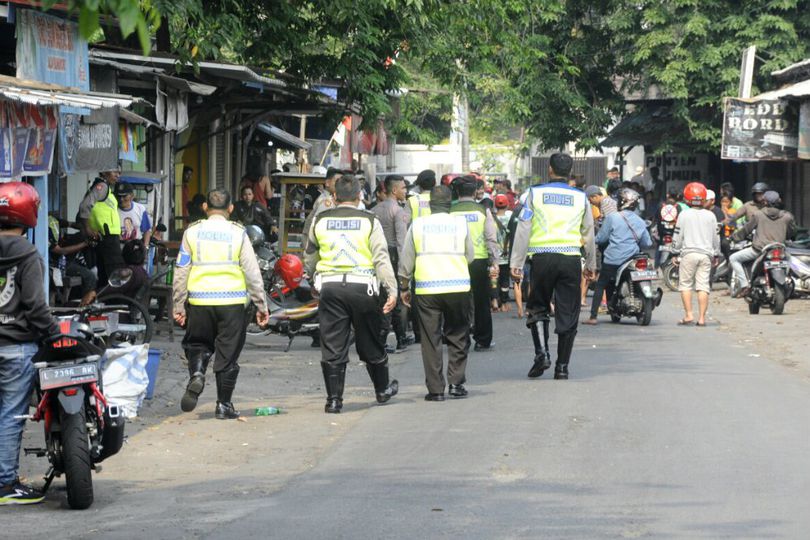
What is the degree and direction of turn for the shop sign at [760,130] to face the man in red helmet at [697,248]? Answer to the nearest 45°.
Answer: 0° — it already faces them

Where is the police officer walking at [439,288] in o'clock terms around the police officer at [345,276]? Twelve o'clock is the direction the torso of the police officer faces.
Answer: The police officer walking is roughly at 2 o'clock from the police officer.

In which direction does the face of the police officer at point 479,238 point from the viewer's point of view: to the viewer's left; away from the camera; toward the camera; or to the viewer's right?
away from the camera

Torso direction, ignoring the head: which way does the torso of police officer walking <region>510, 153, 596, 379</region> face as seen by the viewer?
away from the camera

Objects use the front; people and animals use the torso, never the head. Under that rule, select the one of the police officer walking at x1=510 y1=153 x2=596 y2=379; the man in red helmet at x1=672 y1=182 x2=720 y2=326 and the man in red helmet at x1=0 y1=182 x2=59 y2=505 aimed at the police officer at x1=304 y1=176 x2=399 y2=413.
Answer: the man in red helmet at x1=0 y1=182 x2=59 y2=505

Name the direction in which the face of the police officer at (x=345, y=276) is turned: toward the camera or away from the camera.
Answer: away from the camera

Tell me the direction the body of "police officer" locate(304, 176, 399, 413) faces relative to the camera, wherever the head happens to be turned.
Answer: away from the camera

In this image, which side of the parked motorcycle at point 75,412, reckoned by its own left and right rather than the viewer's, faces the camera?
back

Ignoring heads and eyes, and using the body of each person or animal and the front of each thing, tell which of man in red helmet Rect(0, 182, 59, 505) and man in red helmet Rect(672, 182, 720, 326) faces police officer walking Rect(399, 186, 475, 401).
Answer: man in red helmet Rect(0, 182, 59, 505)

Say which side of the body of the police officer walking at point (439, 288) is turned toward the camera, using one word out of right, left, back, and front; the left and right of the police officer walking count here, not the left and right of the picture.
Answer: back

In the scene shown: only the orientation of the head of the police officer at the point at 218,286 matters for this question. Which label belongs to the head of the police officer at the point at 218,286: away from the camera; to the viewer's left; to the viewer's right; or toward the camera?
away from the camera
